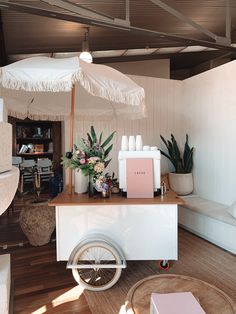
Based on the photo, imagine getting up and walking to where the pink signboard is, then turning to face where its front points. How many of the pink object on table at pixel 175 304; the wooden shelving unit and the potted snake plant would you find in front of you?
1

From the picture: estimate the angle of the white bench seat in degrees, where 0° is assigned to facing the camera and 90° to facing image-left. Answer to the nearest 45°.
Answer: approximately 45°

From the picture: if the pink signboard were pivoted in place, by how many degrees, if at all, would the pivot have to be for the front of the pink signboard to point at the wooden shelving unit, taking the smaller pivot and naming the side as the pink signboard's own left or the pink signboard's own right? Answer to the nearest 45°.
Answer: approximately 135° to the pink signboard's own right

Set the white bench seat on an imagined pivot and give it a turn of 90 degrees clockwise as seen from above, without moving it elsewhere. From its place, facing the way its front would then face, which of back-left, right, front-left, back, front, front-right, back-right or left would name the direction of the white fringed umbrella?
left

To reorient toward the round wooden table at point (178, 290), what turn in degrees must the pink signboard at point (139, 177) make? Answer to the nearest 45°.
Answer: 0° — it already faces it

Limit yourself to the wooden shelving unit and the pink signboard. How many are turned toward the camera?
2

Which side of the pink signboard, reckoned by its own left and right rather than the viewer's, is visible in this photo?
front

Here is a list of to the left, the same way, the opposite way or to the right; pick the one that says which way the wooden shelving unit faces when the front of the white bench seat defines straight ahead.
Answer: to the left

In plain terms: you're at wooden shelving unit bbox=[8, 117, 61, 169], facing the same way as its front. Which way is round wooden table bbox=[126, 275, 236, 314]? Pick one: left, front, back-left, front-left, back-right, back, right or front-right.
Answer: front

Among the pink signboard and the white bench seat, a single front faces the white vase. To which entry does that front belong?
the white bench seat

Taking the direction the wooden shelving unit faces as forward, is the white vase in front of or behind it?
in front

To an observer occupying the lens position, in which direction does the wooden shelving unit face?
facing the viewer

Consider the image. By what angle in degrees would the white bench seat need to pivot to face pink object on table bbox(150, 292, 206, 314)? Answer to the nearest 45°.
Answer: approximately 45° to its left
